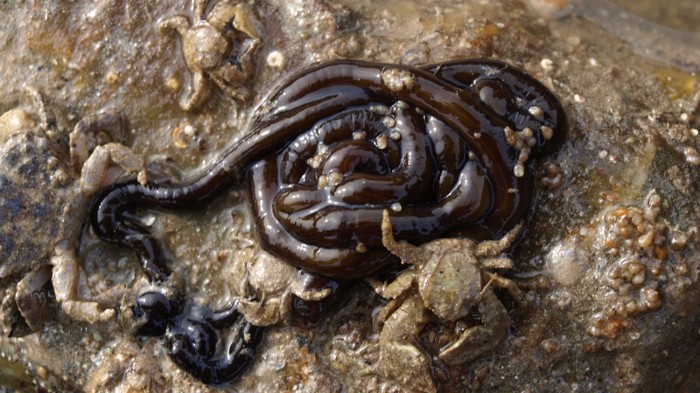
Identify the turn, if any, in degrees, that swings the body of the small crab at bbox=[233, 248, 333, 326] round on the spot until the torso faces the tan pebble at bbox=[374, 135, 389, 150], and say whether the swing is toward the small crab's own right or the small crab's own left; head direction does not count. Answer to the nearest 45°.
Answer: approximately 90° to the small crab's own left

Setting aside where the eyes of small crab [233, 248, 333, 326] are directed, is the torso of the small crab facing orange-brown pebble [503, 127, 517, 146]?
no

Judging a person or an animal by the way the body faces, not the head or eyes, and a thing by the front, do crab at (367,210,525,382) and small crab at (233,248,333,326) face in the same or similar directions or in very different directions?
same or similar directions

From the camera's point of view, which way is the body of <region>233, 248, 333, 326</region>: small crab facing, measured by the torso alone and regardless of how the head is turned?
toward the camera

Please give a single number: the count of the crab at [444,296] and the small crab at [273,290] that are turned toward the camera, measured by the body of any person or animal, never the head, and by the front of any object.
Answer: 2

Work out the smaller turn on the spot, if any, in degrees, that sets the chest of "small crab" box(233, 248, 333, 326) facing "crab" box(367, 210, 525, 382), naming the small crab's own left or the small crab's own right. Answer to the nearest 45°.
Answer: approximately 45° to the small crab's own left

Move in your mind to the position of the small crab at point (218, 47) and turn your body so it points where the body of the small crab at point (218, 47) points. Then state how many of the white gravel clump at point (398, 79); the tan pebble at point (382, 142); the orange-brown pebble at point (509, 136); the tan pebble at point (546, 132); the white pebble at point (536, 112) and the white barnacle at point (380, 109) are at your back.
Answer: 0
